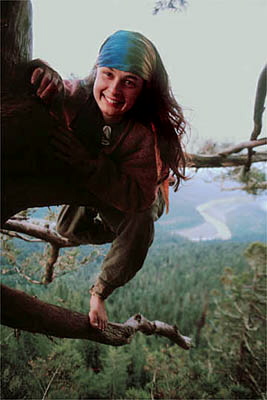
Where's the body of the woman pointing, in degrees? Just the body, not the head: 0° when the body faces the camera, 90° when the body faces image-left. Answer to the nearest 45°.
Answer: approximately 45°

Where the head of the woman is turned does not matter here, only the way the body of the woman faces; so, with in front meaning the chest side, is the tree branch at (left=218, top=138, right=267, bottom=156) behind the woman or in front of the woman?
behind
